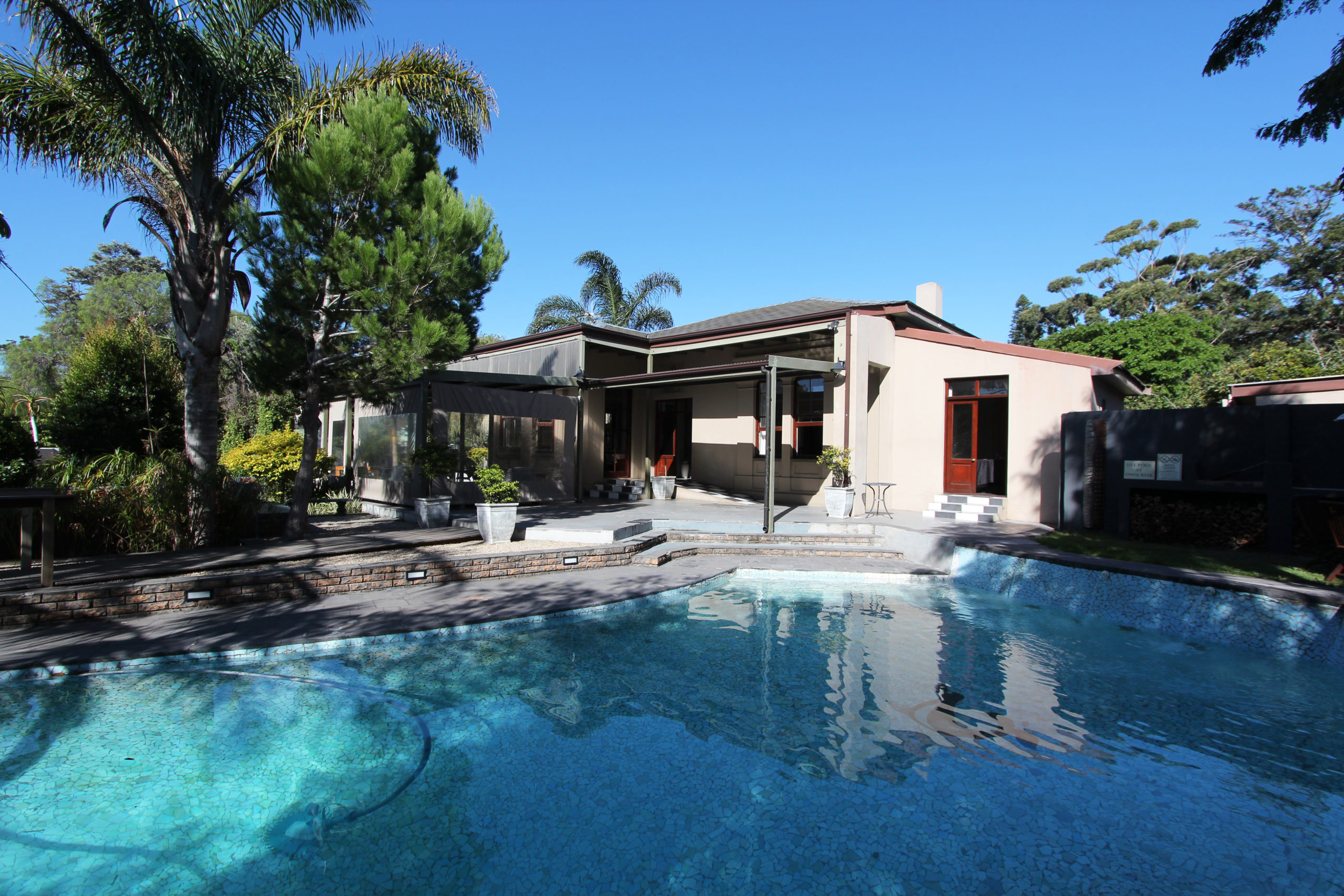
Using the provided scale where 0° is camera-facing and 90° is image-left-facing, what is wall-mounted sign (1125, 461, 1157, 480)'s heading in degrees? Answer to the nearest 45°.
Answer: approximately 0°

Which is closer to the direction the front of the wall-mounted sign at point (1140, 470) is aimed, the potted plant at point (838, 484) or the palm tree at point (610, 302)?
the potted plant

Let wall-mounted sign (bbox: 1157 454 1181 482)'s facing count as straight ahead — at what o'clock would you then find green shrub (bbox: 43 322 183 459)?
The green shrub is roughly at 2 o'clock from the wall-mounted sign.

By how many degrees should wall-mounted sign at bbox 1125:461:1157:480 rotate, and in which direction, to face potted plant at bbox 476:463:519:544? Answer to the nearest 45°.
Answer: approximately 45° to its right

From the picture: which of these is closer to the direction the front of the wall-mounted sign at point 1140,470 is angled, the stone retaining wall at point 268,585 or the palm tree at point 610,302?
the stone retaining wall

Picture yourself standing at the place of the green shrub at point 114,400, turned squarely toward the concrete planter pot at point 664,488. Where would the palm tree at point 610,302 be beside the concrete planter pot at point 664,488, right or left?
left

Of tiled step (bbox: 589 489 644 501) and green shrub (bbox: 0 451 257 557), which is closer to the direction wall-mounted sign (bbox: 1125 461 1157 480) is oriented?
the green shrub

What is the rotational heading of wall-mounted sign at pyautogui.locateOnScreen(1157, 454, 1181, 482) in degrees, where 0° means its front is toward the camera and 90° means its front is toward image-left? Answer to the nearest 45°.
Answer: approximately 0°

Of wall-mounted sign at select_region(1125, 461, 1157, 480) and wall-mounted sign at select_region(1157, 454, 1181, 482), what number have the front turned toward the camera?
2

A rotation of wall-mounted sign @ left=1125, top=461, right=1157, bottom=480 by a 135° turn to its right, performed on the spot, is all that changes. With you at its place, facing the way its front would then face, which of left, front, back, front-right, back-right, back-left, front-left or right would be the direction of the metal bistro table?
front-left

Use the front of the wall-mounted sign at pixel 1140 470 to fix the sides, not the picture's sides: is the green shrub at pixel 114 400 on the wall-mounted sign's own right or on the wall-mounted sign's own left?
on the wall-mounted sign's own right
